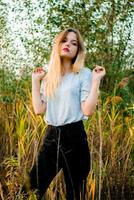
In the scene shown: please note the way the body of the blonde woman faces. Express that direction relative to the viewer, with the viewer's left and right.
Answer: facing the viewer
